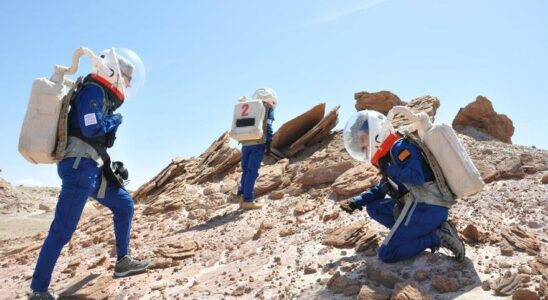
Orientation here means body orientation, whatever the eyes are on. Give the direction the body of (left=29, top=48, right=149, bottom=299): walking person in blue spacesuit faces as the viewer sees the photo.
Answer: to the viewer's right

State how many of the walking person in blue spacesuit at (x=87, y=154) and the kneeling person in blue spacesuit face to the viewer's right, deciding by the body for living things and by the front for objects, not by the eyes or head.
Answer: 1

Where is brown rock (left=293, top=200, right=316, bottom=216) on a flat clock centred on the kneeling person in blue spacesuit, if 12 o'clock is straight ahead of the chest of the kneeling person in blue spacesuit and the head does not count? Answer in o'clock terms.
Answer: The brown rock is roughly at 2 o'clock from the kneeling person in blue spacesuit.

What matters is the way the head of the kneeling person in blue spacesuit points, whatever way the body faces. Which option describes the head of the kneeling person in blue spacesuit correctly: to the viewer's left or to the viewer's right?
to the viewer's left

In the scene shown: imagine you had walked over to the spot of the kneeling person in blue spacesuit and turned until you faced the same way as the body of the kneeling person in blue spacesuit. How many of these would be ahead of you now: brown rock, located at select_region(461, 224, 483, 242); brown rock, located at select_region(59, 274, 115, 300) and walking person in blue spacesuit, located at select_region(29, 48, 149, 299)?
2

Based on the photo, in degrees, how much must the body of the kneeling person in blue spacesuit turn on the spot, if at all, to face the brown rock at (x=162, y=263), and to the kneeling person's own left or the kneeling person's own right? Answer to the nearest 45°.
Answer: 0° — they already face it

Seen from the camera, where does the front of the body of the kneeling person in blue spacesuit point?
to the viewer's left
